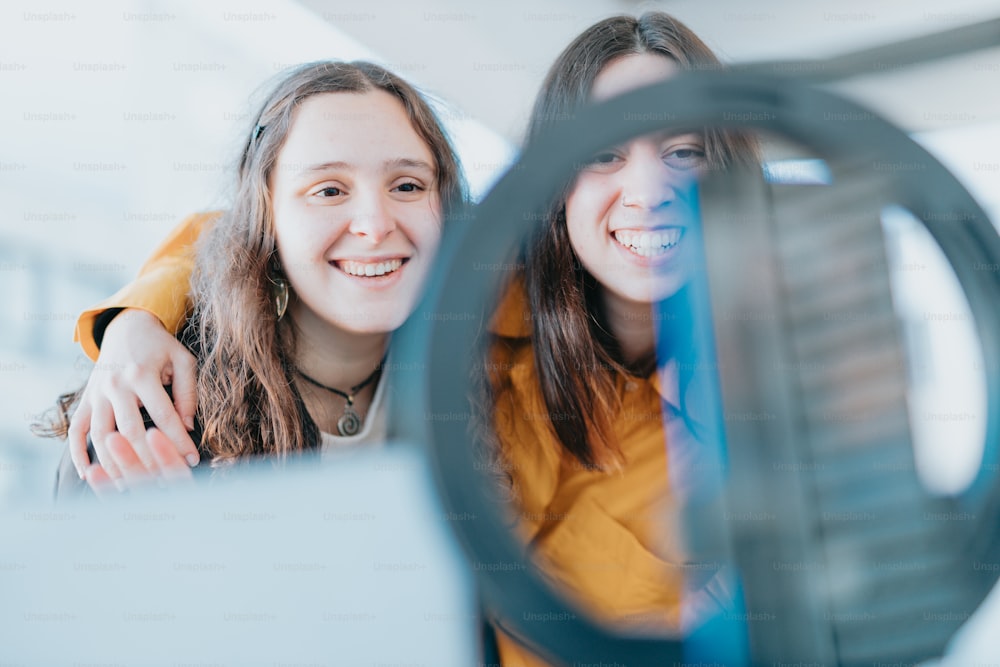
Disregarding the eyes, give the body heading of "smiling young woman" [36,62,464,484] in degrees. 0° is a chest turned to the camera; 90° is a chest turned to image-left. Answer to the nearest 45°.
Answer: approximately 315°
